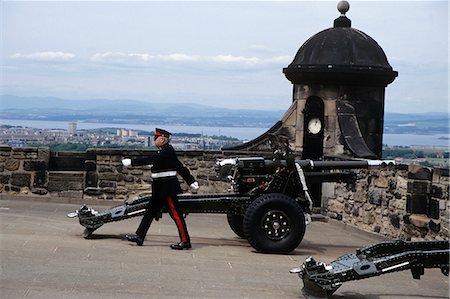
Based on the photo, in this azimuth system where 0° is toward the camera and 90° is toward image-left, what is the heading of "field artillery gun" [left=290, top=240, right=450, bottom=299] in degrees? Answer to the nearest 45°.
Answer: approximately 270°

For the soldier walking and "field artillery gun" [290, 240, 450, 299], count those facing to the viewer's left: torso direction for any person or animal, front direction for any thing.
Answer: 1

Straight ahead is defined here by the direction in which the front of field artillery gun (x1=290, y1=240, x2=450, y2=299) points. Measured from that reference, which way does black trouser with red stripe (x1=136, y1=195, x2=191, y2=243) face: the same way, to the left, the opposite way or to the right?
the opposite way

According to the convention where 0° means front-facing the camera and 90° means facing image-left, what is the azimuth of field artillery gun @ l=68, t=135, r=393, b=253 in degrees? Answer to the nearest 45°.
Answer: approximately 270°

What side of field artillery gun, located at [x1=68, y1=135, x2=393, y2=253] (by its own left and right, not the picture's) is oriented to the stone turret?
left
